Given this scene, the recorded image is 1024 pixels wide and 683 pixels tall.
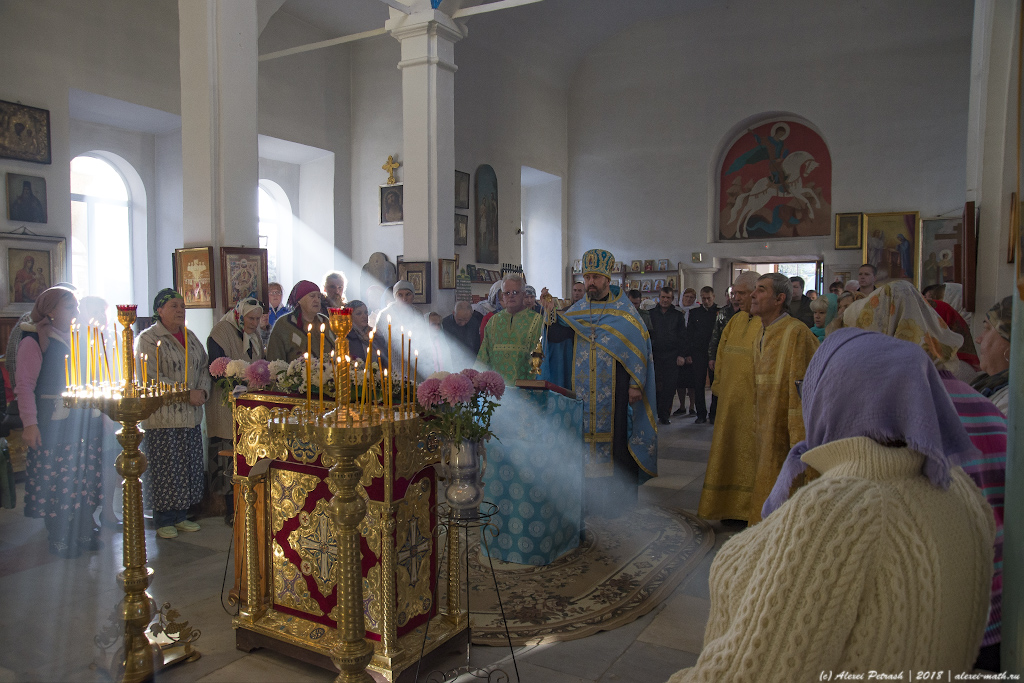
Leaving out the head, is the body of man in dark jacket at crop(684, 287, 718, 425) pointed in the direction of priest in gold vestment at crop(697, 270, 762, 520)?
yes

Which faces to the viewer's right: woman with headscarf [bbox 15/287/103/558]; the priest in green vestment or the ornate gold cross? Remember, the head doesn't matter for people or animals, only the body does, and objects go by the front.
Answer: the woman with headscarf

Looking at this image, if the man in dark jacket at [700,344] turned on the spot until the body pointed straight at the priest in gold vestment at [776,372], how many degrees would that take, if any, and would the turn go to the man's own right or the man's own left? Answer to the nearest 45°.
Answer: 0° — they already face them

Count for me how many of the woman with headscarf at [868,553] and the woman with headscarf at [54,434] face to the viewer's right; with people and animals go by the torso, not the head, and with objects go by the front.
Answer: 1

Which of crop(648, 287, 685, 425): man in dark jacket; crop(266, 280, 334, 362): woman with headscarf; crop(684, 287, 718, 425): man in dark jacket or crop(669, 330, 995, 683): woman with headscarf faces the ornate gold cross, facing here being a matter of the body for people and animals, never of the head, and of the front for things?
crop(669, 330, 995, 683): woman with headscarf

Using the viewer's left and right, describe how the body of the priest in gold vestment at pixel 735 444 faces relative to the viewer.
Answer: facing to the left of the viewer

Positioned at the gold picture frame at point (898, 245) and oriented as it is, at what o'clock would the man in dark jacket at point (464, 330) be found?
The man in dark jacket is roughly at 1 o'clock from the gold picture frame.

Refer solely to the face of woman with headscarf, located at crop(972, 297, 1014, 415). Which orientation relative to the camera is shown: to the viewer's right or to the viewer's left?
to the viewer's left

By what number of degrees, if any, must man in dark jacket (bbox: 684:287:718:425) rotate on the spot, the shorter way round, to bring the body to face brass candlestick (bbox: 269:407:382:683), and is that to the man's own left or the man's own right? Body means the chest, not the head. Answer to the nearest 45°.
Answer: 0° — they already face it

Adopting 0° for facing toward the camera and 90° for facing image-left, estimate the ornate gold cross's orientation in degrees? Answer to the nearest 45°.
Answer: approximately 0°
